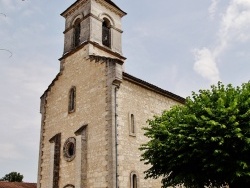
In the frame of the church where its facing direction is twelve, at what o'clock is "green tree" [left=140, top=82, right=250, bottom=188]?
The green tree is roughly at 9 o'clock from the church.

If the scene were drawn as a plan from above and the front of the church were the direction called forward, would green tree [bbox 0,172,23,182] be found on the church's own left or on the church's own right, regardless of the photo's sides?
on the church's own right

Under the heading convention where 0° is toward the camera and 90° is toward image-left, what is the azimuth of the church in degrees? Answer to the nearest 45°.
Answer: approximately 45°
